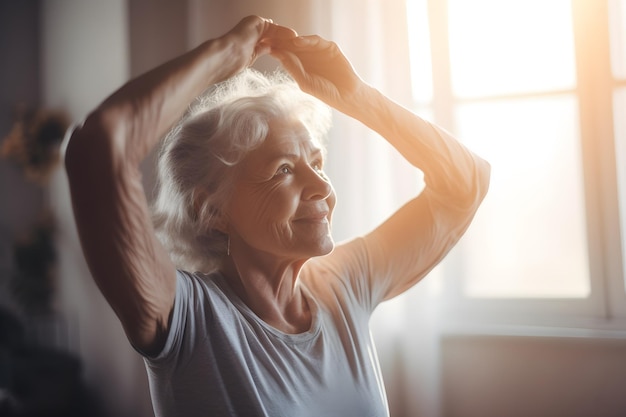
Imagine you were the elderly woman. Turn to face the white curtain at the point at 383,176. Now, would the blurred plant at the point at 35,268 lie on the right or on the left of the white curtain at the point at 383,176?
left

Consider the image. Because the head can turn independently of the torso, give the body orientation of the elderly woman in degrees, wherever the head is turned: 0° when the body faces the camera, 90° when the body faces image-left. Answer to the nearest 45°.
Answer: approximately 315°

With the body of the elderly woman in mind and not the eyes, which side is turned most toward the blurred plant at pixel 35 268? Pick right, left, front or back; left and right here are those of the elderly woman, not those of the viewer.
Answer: back

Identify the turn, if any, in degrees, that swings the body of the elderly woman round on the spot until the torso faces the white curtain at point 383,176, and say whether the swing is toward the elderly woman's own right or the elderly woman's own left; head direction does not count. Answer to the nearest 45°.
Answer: approximately 135° to the elderly woman's own left

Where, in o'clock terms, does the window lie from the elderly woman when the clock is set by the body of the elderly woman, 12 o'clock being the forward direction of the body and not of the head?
The window is roughly at 9 o'clock from the elderly woman.
